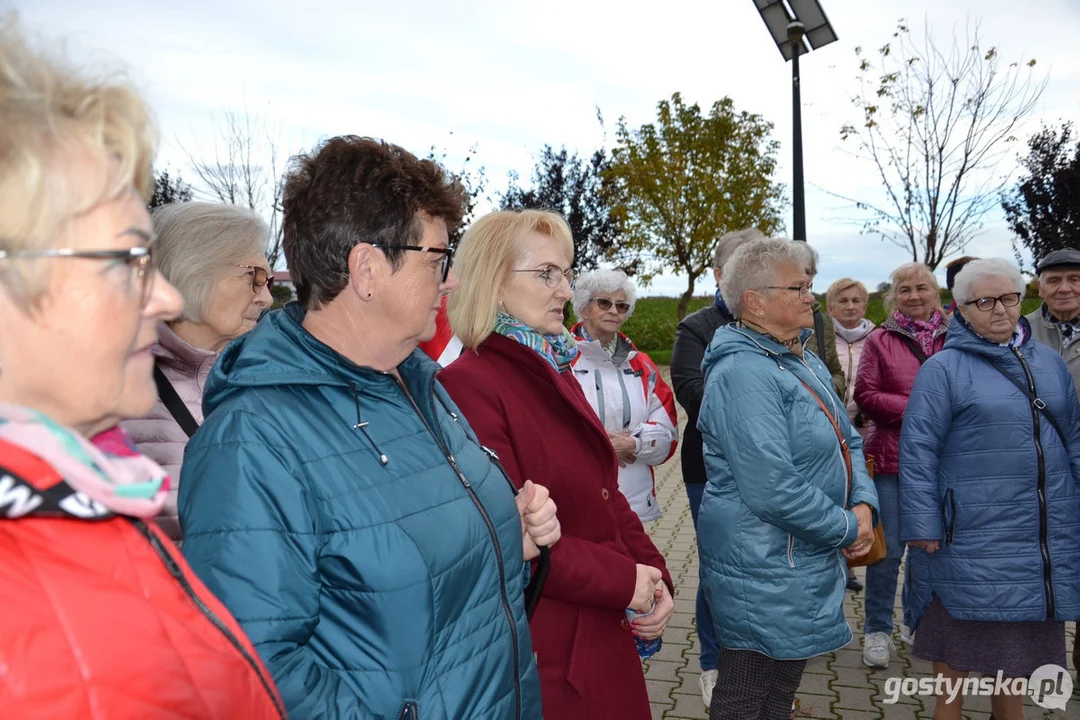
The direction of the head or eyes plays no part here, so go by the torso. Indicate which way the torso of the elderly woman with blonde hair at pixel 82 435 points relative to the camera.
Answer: to the viewer's right

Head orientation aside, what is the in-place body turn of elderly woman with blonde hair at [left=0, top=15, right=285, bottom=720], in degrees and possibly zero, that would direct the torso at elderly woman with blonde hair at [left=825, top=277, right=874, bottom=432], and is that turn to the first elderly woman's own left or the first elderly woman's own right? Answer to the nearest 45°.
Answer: approximately 45° to the first elderly woman's own left

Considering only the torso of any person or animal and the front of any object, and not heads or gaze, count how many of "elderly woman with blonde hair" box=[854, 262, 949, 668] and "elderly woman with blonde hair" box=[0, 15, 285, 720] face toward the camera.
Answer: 1

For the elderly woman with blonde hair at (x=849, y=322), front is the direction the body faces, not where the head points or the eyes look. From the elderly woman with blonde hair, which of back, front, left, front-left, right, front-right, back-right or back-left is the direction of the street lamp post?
back

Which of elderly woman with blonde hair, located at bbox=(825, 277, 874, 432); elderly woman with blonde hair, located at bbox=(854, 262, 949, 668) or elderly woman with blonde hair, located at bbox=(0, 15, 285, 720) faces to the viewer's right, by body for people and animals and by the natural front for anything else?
elderly woman with blonde hair, located at bbox=(0, 15, 285, 720)

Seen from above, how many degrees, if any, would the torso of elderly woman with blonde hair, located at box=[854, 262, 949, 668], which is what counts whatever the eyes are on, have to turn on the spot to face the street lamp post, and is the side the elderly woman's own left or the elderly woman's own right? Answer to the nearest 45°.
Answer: approximately 180°

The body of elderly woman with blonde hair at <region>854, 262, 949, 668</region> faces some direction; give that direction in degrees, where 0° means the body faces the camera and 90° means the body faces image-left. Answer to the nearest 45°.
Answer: approximately 0°
